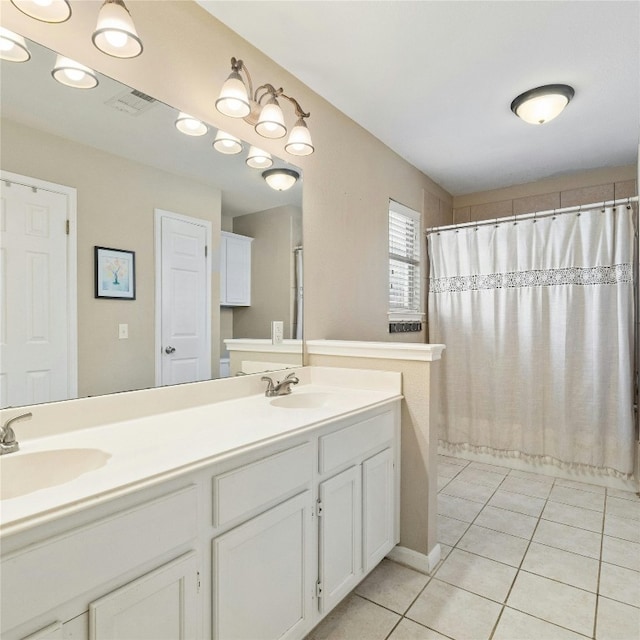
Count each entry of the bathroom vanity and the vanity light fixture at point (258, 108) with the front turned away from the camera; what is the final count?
0

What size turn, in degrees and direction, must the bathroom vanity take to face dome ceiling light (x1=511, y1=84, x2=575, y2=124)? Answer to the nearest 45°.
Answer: approximately 45° to its left

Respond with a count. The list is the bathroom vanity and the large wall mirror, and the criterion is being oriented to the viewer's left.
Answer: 0

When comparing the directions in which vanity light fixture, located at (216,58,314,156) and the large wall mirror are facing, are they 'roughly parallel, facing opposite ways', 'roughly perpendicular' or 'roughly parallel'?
roughly parallel

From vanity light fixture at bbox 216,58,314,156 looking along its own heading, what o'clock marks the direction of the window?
The window is roughly at 9 o'clock from the vanity light fixture.

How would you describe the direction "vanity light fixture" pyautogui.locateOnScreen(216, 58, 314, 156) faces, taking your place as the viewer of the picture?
facing the viewer and to the right of the viewer

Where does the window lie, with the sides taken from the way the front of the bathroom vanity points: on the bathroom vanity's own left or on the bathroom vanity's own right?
on the bathroom vanity's own left

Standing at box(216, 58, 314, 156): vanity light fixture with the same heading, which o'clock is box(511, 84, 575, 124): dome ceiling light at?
The dome ceiling light is roughly at 10 o'clock from the vanity light fixture.

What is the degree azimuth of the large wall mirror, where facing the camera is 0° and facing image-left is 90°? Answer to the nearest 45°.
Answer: approximately 315°

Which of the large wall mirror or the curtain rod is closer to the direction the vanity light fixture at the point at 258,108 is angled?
the curtain rod

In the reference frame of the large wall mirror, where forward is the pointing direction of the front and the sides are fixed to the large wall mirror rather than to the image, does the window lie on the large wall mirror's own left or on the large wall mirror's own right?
on the large wall mirror's own left

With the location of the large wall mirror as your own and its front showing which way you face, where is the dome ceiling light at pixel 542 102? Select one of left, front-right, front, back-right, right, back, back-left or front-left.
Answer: front-left
